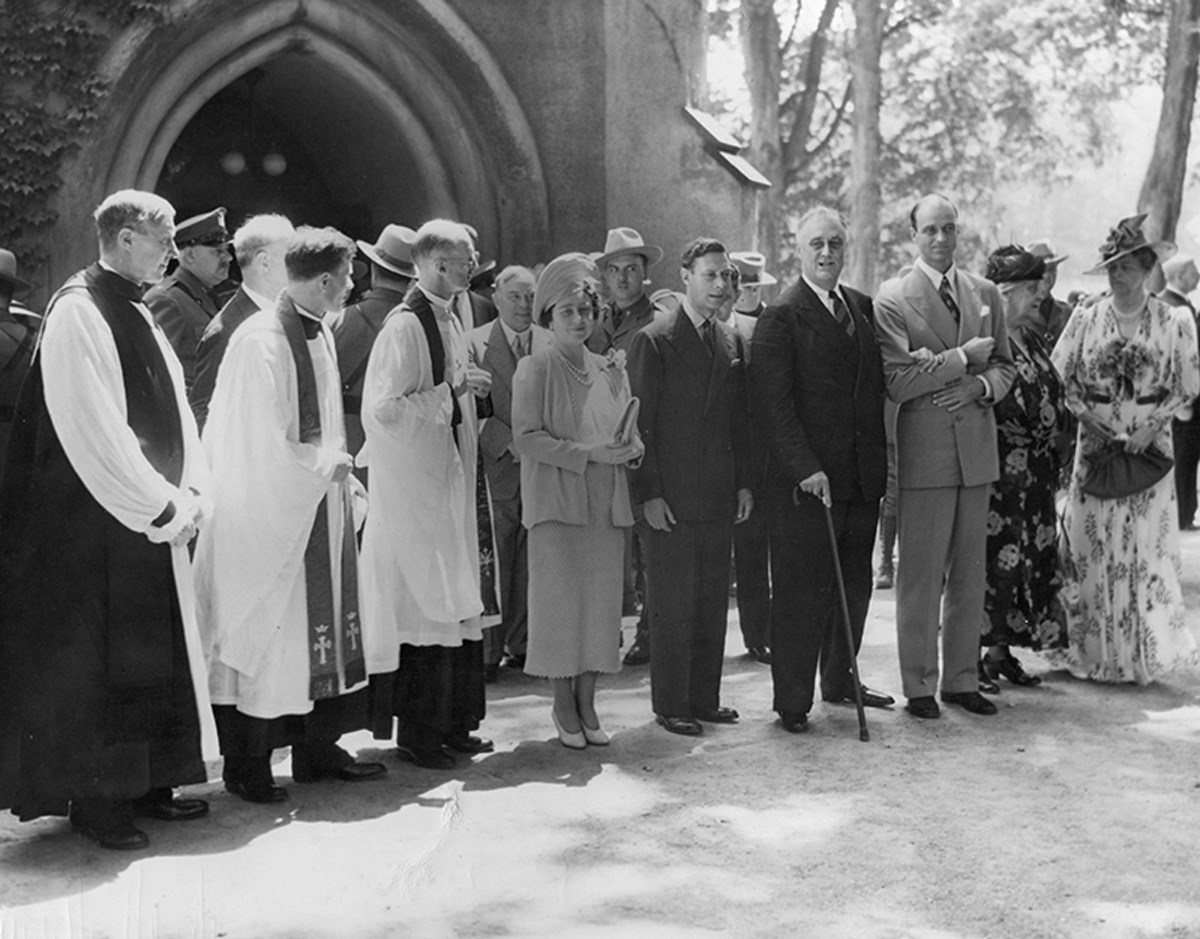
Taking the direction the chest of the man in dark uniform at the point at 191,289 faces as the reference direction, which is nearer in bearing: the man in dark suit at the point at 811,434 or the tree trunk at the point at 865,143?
the man in dark suit

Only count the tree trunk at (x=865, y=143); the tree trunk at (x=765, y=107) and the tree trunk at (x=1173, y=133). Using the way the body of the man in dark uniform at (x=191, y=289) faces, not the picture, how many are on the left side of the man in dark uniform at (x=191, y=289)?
3

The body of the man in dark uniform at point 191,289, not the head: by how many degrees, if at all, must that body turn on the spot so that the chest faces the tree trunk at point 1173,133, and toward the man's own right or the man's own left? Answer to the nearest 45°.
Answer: approximately 90° to the man's own left

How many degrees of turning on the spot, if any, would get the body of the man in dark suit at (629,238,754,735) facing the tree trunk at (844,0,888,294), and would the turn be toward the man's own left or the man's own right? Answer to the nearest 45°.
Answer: approximately 135° to the man's own left

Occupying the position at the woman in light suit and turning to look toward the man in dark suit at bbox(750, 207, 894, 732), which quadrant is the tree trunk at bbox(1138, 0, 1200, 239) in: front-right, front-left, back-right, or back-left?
front-left

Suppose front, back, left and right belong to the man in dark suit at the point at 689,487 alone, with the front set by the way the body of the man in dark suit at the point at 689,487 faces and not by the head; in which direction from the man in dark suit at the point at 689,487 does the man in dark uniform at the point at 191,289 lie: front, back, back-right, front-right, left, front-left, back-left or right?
back-right

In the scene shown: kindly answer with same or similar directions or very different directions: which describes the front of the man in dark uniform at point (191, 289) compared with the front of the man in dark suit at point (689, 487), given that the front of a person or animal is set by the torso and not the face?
same or similar directions

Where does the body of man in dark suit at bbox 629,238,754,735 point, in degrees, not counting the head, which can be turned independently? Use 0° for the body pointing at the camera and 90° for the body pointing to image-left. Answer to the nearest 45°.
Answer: approximately 315°

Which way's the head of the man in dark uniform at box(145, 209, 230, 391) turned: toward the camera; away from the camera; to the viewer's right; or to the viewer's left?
to the viewer's right

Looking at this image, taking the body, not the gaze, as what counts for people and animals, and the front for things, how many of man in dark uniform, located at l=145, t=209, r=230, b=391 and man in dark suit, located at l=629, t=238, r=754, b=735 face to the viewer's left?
0

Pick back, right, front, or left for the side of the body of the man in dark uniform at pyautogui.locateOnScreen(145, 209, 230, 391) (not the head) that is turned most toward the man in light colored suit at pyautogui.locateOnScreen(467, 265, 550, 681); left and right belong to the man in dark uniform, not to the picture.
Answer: left
